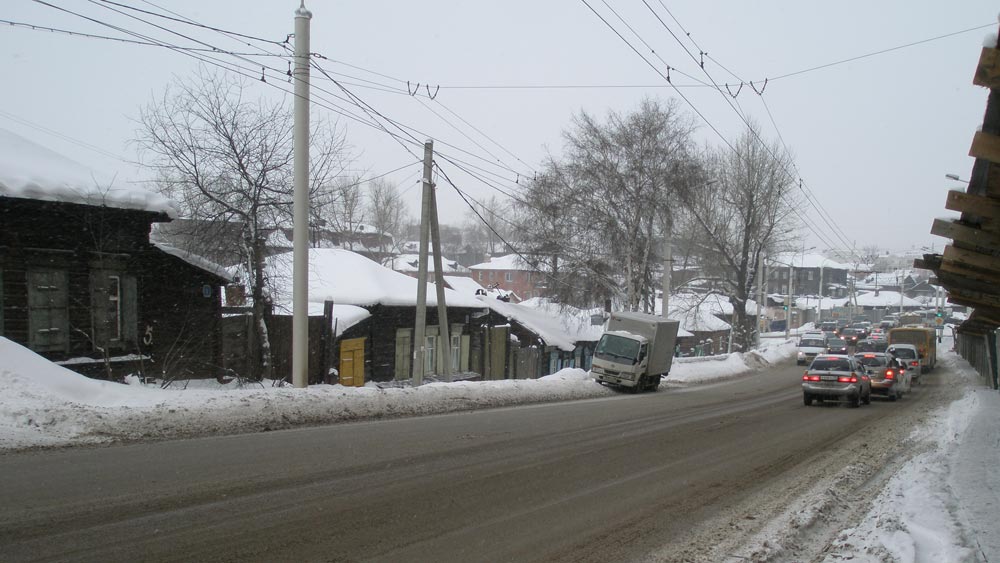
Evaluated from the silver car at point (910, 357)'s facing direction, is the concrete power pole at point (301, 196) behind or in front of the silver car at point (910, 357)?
behind

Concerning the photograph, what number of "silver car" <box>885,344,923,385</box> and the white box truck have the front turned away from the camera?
1

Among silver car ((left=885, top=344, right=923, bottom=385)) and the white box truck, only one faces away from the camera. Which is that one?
the silver car

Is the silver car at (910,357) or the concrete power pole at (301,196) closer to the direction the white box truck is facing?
the concrete power pole

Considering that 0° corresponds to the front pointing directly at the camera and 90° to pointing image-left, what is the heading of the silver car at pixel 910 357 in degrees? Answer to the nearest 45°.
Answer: approximately 180°

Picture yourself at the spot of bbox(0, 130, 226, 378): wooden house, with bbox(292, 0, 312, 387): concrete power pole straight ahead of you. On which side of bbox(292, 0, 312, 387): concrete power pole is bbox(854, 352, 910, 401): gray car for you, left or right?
left

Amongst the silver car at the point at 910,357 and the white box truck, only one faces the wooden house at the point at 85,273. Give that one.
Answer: the white box truck

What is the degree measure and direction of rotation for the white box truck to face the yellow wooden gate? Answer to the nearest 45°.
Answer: approximately 45° to its right

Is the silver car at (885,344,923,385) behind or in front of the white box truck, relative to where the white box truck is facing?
behind

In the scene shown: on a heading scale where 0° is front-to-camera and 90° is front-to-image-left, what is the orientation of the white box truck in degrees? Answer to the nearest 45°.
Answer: approximately 45°
